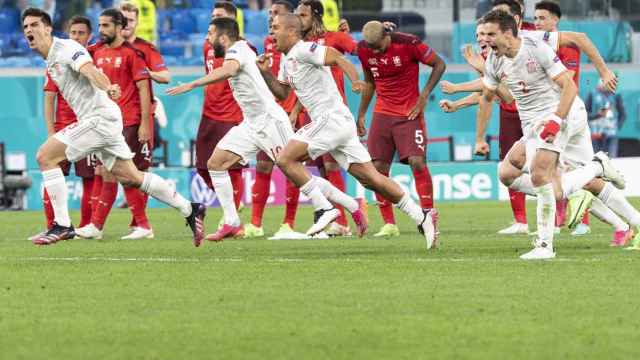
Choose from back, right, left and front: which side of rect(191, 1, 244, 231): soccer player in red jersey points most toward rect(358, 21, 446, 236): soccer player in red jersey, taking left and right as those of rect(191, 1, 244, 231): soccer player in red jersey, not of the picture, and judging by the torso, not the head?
left

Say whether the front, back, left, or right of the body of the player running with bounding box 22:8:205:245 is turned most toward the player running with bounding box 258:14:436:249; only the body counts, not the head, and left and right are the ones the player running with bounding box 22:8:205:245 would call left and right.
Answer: back

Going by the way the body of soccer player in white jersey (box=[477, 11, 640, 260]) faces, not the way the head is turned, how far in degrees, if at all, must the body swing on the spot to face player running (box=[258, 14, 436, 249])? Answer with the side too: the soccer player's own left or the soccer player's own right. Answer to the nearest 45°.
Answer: approximately 90° to the soccer player's own right

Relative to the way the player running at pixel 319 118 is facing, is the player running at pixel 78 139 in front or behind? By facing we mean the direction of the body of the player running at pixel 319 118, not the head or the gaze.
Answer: in front

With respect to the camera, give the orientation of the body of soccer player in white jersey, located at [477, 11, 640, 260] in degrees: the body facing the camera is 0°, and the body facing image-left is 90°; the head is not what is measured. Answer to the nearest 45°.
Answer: approximately 45°

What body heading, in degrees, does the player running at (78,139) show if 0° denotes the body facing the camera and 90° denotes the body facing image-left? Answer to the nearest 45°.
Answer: approximately 90°

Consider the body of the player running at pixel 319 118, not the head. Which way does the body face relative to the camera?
to the viewer's left

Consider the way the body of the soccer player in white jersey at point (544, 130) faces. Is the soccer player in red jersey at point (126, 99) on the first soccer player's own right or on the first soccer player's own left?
on the first soccer player's own right

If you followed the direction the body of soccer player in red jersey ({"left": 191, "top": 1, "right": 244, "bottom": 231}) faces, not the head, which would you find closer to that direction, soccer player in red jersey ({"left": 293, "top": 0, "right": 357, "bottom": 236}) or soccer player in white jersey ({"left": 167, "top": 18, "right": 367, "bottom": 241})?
the soccer player in white jersey

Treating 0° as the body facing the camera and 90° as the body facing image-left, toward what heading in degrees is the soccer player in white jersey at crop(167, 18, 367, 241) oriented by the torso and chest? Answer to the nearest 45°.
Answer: approximately 90°

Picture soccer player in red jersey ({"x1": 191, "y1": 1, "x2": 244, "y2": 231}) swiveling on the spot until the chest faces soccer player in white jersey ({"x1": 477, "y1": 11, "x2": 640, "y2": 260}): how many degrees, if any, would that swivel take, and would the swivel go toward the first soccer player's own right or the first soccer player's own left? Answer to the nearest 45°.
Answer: approximately 90° to the first soccer player's own left
